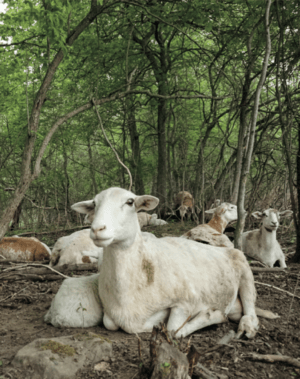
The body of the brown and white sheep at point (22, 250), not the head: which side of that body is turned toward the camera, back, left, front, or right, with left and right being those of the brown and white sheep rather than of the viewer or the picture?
left

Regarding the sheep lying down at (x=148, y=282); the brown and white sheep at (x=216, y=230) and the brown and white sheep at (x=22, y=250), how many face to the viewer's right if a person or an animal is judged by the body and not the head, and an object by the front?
1

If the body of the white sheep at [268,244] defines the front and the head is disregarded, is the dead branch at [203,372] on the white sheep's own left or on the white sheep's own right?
on the white sheep's own right

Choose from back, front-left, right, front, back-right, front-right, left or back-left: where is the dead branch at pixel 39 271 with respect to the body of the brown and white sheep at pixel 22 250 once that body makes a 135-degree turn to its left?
front-right

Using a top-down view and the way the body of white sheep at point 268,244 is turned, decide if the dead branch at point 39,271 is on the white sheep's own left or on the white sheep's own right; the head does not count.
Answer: on the white sheep's own right

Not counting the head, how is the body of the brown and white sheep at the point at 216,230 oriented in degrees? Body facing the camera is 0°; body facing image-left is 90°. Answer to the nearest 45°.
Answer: approximately 270°

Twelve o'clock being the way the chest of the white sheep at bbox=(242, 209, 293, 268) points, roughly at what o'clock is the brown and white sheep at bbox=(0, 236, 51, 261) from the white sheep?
The brown and white sheep is roughly at 4 o'clock from the white sheep.

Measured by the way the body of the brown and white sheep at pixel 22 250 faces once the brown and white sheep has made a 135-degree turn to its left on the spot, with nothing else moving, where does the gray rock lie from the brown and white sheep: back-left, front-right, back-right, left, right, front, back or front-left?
front-right

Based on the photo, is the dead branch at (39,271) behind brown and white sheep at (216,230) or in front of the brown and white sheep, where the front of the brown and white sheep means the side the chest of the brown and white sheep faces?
behind

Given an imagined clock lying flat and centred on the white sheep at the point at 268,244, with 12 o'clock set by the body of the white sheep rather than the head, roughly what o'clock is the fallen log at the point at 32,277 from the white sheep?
The fallen log is roughly at 3 o'clock from the white sheep.

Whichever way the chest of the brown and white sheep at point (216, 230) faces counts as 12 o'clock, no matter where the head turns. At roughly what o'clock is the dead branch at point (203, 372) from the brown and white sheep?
The dead branch is roughly at 3 o'clock from the brown and white sheep.

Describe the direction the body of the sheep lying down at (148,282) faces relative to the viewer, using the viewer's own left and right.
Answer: facing the viewer and to the left of the viewer
